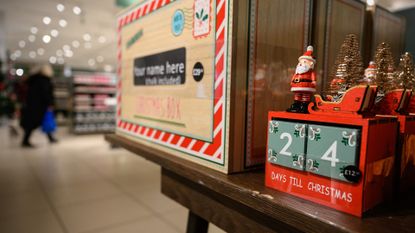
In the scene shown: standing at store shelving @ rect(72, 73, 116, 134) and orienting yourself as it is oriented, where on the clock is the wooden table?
The wooden table is roughly at 12 o'clock from the store shelving.

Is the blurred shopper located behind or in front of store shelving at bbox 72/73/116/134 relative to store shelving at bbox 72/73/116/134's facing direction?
in front

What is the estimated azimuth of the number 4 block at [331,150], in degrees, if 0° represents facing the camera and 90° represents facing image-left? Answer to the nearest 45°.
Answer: approximately 45°

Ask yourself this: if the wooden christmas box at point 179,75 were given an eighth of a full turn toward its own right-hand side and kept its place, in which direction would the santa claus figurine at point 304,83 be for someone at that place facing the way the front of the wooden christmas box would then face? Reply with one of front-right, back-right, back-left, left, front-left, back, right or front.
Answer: back-left

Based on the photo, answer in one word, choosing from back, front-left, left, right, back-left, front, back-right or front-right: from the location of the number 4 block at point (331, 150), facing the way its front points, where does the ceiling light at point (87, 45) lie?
right
